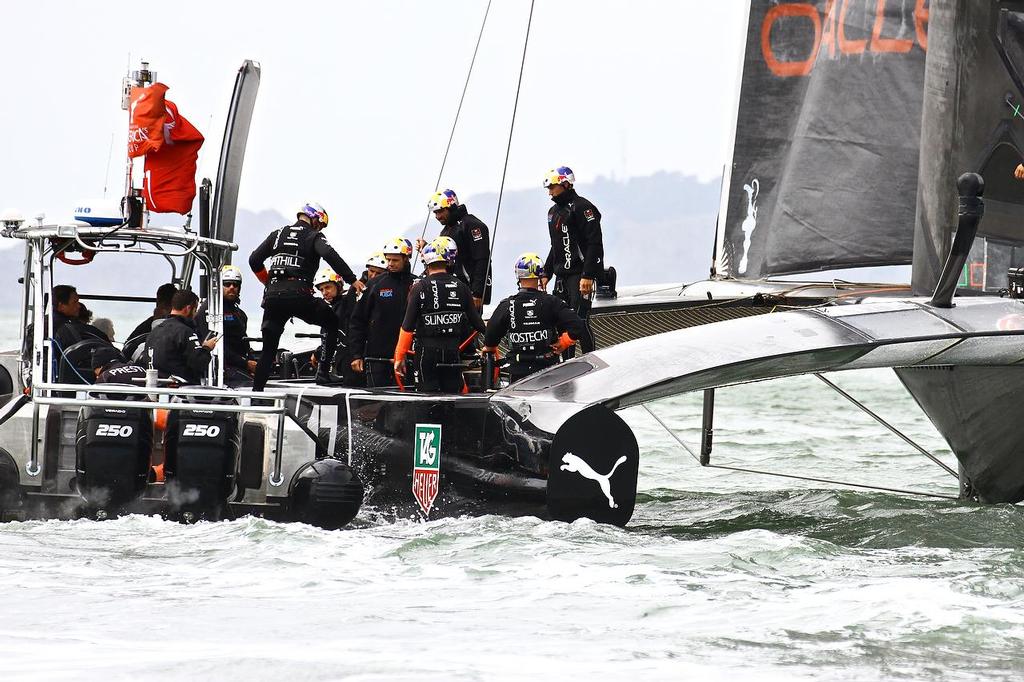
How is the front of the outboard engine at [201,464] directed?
away from the camera

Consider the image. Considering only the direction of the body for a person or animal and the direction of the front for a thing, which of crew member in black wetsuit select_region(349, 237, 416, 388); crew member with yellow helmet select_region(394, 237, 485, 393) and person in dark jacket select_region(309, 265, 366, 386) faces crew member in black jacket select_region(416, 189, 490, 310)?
the crew member with yellow helmet

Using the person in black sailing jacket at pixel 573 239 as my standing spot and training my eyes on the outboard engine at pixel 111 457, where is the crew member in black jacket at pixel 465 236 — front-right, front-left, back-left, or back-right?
front-right

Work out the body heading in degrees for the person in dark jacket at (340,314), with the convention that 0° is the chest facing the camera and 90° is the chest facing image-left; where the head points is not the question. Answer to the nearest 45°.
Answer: approximately 45°

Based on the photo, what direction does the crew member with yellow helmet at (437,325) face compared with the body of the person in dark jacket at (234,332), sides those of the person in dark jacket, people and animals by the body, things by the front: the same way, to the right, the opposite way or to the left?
the opposite way

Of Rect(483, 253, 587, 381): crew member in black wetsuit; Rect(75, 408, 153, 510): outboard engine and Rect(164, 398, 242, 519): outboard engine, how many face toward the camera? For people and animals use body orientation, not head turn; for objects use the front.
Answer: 0

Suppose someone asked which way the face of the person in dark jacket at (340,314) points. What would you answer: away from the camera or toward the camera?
toward the camera

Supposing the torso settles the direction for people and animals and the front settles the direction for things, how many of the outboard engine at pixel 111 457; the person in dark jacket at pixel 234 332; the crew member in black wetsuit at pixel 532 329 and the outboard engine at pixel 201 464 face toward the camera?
1

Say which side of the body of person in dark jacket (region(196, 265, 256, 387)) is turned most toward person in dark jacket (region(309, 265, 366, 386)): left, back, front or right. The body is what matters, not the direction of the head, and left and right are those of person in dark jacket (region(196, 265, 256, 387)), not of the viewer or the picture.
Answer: left

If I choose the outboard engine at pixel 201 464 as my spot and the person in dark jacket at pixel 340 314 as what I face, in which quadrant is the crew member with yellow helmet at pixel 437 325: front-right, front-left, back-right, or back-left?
front-right

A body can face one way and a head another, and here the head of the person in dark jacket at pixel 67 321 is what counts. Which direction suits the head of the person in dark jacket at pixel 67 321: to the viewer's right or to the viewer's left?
to the viewer's right

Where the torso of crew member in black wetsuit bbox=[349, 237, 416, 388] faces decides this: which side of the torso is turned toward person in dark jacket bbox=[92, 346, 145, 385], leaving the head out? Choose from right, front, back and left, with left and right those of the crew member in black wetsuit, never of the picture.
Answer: right

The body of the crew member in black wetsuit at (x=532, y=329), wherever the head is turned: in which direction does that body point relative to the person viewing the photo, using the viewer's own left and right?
facing away from the viewer

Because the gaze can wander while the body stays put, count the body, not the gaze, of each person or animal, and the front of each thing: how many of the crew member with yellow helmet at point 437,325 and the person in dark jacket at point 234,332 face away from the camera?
1

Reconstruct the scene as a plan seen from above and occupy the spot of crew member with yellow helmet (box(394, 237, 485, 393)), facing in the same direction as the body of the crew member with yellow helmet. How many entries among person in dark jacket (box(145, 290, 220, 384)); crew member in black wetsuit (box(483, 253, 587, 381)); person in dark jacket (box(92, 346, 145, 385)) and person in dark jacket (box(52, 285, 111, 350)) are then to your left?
3

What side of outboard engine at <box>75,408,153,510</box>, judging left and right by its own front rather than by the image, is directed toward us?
back

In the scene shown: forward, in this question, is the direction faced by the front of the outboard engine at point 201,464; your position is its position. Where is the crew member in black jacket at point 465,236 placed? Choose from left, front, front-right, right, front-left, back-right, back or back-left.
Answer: front-right

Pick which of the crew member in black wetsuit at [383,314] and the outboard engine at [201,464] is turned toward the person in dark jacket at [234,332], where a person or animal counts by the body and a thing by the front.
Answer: the outboard engine

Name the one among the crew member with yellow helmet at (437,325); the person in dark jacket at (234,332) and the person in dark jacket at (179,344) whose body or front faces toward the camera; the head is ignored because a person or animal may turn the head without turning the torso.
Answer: the person in dark jacket at (234,332)
